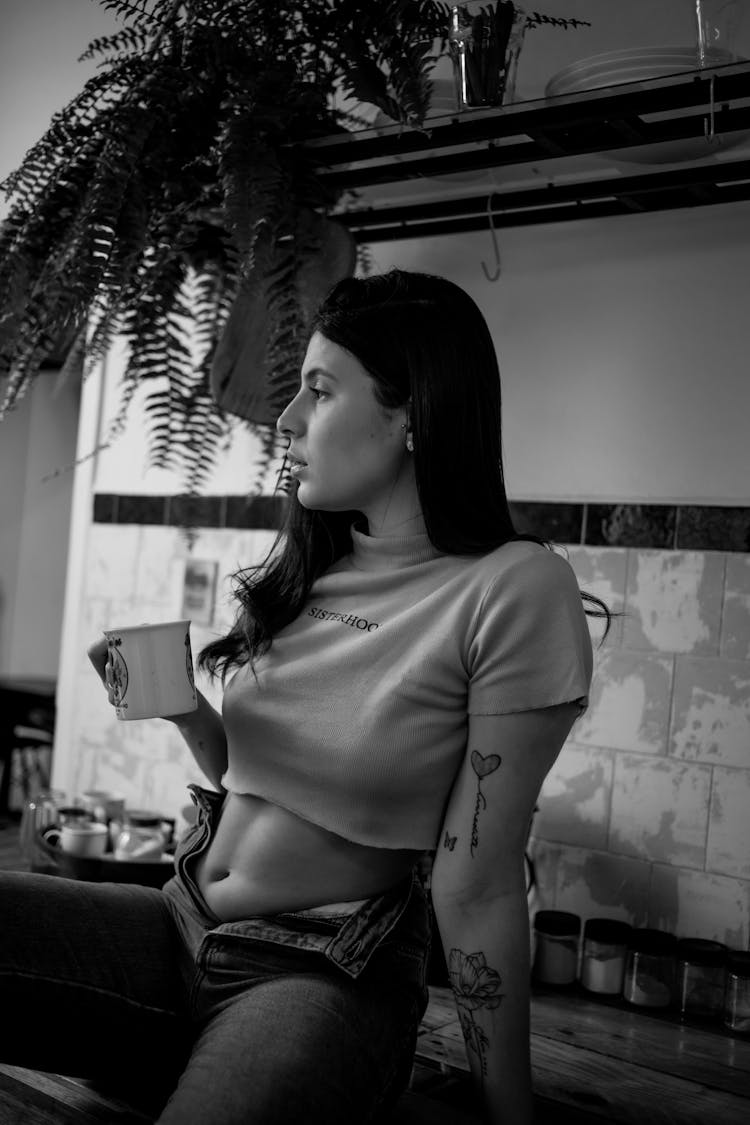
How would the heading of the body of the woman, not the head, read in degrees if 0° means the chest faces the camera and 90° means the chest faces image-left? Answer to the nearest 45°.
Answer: approximately 45°

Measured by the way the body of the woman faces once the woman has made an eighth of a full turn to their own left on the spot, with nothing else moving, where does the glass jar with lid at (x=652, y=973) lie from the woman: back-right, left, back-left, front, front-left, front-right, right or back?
back-left

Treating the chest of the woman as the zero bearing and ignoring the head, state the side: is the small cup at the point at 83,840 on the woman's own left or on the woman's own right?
on the woman's own right

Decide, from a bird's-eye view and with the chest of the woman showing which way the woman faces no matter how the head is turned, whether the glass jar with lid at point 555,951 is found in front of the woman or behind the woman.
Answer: behind

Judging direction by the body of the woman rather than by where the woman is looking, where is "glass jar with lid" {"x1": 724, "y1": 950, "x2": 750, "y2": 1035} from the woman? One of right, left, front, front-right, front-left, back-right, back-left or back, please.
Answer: back

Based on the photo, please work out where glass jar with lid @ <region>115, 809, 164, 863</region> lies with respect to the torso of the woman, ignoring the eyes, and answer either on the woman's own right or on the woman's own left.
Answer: on the woman's own right

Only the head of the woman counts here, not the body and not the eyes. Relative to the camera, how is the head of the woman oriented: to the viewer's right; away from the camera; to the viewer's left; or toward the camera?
to the viewer's left

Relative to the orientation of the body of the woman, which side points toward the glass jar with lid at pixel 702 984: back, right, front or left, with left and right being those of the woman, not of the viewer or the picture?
back
